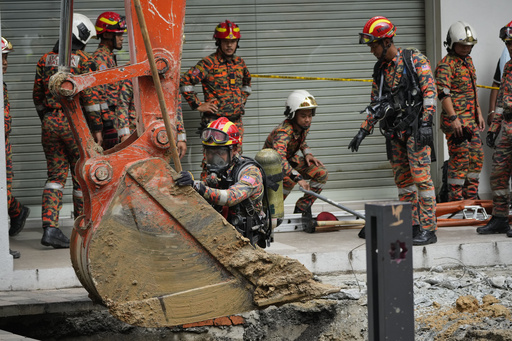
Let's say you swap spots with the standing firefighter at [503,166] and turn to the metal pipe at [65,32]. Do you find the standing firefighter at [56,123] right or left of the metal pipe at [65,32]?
right

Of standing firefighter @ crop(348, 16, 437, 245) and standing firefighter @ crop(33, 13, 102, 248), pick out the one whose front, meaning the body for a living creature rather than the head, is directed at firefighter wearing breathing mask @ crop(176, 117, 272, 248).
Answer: standing firefighter @ crop(348, 16, 437, 245)

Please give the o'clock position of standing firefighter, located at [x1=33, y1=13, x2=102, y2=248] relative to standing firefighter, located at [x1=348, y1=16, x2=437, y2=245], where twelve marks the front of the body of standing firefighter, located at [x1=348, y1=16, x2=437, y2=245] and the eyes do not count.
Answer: standing firefighter, located at [x1=33, y1=13, x2=102, y2=248] is roughly at 1 o'clock from standing firefighter, located at [x1=348, y1=16, x2=437, y2=245].

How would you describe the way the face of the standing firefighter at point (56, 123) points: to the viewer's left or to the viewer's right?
to the viewer's right

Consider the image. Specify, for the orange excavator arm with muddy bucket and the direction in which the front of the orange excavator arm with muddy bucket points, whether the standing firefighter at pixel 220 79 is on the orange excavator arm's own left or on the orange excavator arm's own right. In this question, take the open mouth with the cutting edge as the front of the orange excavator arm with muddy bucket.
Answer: on the orange excavator arm's own left

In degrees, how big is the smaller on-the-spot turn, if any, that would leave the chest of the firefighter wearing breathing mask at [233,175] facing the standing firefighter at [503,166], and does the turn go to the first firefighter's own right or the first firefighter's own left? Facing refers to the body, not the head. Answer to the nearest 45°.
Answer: approximately 180°
